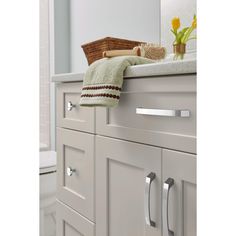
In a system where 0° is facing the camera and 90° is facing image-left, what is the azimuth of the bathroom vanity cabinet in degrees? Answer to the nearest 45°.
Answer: approximately 45°
